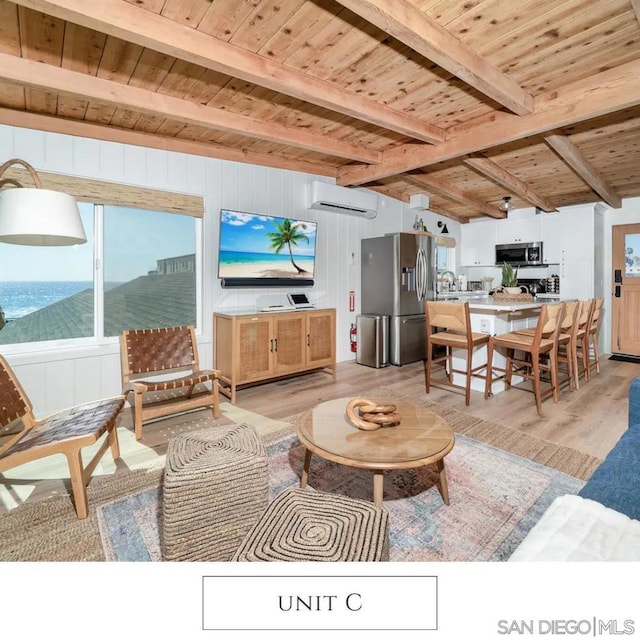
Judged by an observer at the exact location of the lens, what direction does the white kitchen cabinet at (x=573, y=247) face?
facing the viewer and to the left of the viewer

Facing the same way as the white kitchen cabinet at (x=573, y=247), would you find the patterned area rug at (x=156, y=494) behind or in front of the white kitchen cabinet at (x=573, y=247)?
in front

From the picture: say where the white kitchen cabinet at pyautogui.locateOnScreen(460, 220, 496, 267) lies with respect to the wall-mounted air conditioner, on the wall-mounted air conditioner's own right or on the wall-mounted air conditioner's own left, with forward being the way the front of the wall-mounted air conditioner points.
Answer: on the wall-mounted air conditioner's own left

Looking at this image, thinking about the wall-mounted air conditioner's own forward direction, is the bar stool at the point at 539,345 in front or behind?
in front

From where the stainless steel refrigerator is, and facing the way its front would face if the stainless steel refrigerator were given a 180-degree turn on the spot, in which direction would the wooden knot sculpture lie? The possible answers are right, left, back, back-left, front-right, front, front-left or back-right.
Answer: back-left

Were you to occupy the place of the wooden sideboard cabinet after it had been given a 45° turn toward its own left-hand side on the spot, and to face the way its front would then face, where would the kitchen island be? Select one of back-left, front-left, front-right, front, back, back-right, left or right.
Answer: front

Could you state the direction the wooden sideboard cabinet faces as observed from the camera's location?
facing the viewer and to the right of the viewer
